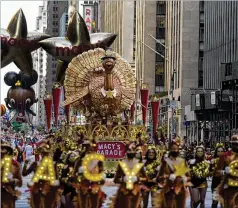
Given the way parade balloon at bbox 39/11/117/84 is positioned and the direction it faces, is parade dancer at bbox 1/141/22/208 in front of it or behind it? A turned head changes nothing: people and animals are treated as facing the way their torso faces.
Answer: in front

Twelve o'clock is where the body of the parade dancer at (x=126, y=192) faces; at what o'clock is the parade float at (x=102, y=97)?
The parade float is roughly at 6 o'clock from the parade dancer.

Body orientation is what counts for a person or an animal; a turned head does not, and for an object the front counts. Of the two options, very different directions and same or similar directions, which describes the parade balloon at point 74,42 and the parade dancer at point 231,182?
same or similar directions

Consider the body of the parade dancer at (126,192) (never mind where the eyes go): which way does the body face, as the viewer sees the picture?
toward the camera

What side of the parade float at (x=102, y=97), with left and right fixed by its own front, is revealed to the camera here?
front

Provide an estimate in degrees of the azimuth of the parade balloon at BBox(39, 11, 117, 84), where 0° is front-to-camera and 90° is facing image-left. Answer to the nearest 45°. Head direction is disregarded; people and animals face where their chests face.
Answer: approximately 0°

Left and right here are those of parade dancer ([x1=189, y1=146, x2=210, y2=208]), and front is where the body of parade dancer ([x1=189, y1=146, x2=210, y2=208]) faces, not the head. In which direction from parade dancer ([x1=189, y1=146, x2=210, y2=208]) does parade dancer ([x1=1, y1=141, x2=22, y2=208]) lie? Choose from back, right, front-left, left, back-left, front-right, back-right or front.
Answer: front-right

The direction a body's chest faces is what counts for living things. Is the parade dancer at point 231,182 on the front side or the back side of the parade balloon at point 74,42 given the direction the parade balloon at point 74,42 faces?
on the front side
